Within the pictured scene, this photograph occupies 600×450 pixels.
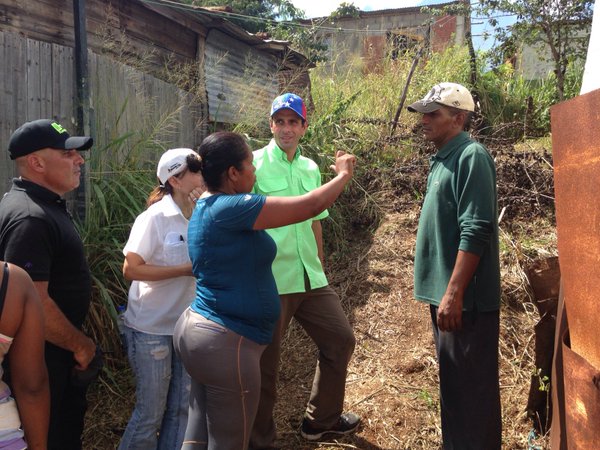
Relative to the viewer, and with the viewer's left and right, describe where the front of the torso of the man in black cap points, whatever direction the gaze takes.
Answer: facing to the right of the viewer

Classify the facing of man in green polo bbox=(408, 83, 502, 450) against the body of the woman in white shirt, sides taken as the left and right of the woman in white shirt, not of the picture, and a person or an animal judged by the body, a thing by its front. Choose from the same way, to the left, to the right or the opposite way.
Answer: the opposite way

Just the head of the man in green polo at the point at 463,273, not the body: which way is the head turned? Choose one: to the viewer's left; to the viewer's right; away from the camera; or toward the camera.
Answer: to the viewer's left

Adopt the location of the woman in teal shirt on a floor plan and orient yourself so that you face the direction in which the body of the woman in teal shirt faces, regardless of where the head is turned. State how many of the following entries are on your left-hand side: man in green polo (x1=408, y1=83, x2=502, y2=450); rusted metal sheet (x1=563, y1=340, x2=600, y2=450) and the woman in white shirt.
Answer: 1

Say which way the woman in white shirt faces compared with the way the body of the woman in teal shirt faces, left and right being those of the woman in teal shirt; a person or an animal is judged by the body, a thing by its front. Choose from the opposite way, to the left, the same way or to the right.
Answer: to the right

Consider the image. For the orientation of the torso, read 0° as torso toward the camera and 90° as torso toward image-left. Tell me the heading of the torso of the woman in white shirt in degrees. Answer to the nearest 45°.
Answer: approximately 315°

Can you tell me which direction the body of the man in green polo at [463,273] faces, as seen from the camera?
to the viewer's left

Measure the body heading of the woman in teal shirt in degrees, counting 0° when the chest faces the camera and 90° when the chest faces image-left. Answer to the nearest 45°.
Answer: approximately 225°

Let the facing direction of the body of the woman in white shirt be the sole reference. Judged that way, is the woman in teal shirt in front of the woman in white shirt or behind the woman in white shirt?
in front

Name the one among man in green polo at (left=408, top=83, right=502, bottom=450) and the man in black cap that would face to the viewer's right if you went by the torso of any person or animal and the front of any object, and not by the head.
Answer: the man in black cap

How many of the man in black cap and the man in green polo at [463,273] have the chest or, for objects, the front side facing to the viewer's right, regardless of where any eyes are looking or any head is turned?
1

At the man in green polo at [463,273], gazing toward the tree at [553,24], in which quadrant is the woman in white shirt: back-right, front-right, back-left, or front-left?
back-left

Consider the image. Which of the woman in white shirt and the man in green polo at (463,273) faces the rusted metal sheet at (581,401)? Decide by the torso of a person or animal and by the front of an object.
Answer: the woman in white shirt

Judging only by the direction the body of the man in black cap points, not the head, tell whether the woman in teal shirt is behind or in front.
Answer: in front

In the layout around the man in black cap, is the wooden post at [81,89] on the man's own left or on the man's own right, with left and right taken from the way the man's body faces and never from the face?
on the man's own left

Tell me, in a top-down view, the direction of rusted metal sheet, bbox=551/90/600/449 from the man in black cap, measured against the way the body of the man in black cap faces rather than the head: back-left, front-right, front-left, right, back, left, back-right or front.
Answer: front-right

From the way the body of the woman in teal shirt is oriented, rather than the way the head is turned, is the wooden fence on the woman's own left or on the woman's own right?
on the woman's own left
